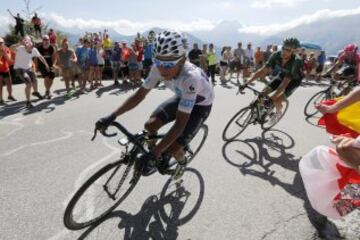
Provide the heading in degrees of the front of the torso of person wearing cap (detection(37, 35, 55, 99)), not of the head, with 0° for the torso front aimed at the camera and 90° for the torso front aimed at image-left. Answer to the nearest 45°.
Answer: approximately 0°

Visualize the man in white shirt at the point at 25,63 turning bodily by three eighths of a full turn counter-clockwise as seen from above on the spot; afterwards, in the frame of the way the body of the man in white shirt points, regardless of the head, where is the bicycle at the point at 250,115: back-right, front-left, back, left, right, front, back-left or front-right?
back-right

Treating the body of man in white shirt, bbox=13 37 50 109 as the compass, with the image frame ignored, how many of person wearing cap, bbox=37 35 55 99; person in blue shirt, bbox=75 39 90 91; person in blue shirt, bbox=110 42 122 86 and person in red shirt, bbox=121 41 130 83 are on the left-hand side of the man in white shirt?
4

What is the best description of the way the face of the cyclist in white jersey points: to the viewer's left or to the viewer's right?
to the viewer's left

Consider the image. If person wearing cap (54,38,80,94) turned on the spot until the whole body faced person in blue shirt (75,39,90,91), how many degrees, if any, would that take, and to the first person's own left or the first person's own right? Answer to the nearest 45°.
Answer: approximately 135° to the first person's own left

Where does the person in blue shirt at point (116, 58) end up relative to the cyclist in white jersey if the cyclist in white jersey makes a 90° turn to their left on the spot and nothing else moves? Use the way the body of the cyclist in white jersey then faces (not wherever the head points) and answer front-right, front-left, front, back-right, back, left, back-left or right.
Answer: back-left

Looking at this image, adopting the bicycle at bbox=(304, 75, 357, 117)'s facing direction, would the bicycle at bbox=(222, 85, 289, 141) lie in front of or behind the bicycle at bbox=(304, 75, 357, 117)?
in front

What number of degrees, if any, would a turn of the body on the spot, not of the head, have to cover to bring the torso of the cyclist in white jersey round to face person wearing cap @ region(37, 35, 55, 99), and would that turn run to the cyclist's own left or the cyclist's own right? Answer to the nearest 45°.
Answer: approximately 90° to the cyclist's own right

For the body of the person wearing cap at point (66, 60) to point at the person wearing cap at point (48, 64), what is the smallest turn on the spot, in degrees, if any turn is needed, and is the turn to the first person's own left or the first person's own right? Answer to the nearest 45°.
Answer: approximately 45° to the first person's own right

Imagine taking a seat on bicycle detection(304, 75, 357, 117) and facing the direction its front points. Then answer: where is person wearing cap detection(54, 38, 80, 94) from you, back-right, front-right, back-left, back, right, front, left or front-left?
front-right

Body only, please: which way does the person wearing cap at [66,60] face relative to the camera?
toward the camera

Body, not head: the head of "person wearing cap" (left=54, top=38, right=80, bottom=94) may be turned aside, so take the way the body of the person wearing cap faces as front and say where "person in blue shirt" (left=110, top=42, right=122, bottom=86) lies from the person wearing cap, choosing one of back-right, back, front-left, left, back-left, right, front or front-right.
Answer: back-left

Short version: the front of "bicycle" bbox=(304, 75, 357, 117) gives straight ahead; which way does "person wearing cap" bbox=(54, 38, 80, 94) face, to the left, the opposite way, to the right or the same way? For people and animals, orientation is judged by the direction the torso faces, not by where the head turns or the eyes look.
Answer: to the left

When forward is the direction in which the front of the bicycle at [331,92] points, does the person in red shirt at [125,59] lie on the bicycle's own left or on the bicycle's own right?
on the bicycle's own right

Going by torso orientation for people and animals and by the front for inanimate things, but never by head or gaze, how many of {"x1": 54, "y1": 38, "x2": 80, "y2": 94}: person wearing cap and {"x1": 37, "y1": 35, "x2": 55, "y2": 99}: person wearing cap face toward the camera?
2
